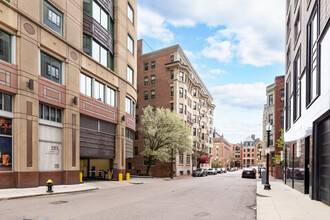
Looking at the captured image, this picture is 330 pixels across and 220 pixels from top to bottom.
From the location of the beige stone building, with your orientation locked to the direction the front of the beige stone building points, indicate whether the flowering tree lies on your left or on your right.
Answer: on your left

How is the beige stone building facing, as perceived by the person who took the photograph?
facing the viewer and to the right of the viewer
